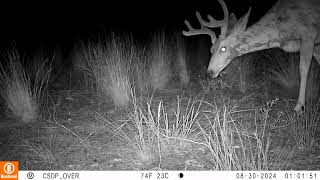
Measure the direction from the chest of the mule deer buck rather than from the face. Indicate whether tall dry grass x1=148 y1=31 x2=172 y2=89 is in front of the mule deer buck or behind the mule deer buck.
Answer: in front

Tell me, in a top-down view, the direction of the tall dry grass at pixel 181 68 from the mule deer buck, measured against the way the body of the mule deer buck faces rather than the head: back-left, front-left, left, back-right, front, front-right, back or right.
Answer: front-right

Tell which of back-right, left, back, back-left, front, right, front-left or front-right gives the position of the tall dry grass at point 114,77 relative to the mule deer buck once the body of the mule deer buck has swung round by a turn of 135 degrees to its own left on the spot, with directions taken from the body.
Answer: back-right

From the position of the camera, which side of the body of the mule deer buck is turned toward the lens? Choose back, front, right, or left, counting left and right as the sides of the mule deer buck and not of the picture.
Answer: left
